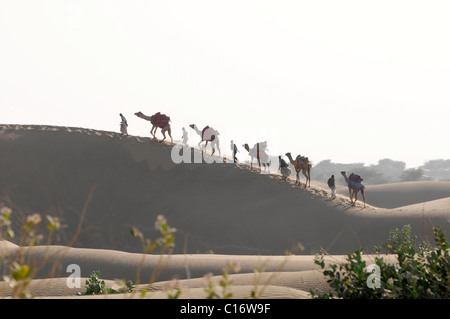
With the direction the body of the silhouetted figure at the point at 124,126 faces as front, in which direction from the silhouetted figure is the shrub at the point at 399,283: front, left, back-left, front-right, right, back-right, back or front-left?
left

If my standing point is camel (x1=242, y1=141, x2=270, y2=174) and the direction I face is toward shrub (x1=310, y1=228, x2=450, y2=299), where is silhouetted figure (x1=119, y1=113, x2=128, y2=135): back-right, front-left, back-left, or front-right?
back-right

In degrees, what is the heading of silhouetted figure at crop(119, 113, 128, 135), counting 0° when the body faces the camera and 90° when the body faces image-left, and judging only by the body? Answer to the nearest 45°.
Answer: approximately 90°

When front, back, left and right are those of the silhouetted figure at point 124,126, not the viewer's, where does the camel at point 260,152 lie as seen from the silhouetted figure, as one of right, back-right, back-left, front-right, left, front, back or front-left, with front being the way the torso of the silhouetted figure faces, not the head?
back-left
